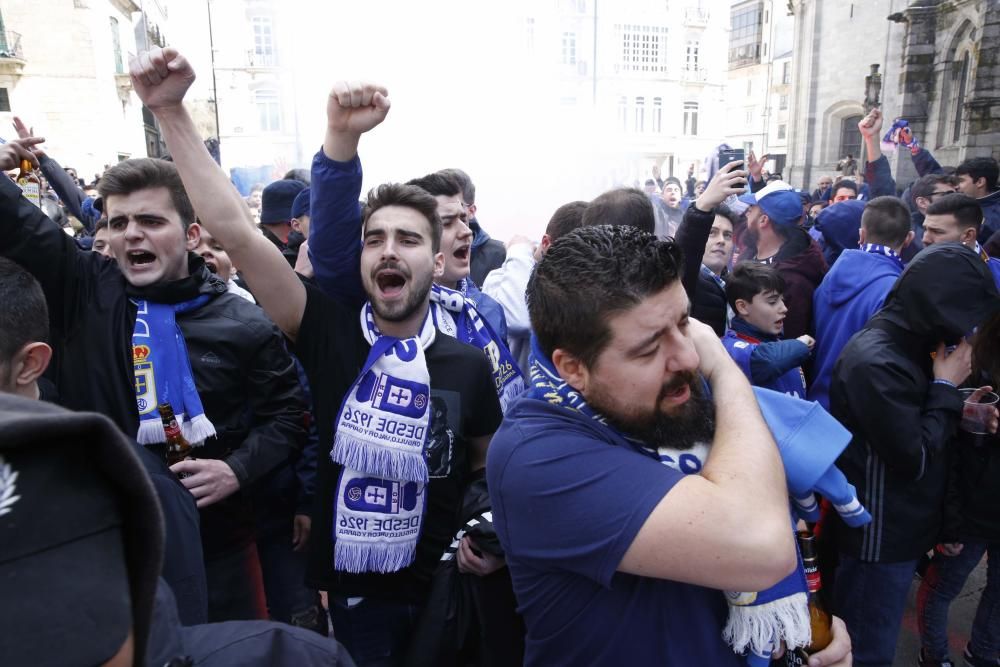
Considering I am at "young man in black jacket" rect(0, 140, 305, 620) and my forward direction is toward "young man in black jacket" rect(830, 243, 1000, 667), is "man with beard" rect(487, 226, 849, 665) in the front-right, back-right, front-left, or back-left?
front-right

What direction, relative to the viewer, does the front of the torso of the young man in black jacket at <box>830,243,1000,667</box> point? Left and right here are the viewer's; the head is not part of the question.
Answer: facing to the right of the viewer

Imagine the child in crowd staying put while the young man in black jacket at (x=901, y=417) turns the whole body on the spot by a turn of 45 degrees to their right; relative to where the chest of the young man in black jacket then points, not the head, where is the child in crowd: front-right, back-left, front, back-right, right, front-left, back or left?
back

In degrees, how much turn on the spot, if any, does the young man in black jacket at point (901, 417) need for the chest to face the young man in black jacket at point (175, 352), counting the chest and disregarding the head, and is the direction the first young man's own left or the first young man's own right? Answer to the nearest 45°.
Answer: approximately 135° to the first young man's own right

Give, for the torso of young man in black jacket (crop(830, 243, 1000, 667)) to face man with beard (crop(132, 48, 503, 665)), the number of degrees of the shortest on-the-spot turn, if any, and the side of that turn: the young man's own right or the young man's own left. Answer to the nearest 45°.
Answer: approximately 135° to the young man's own right
